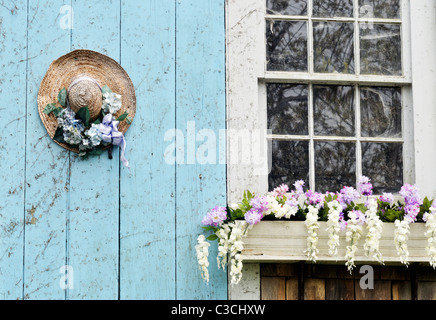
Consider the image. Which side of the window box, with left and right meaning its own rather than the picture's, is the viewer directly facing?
front
